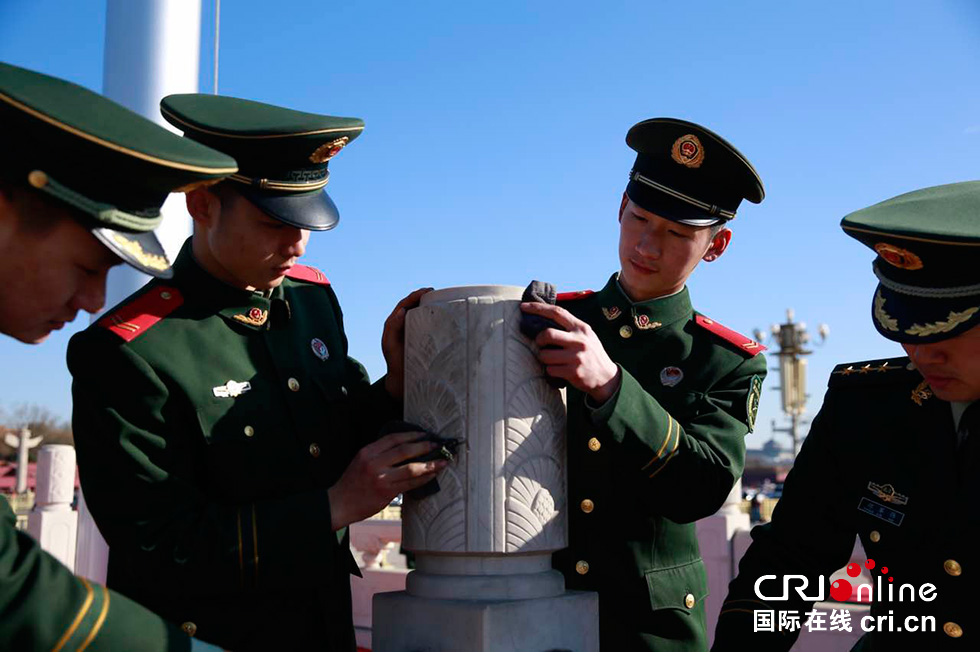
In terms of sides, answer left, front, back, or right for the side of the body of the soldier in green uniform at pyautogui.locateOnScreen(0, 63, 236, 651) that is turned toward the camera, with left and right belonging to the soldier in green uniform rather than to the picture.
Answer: right

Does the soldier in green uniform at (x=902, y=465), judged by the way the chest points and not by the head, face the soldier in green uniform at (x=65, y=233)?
yes

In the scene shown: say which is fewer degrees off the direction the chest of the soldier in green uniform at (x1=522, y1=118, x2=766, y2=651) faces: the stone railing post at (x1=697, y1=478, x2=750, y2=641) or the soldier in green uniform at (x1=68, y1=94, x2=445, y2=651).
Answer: the soldier in green uniform

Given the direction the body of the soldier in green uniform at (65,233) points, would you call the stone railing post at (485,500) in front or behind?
in front

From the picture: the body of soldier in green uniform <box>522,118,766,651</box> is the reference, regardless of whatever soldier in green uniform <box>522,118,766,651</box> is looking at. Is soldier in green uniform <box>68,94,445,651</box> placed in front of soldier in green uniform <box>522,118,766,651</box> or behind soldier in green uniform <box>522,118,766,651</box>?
in front

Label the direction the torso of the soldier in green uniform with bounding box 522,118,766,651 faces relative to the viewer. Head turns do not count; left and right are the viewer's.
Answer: facing the viewer and to the left of the viewer

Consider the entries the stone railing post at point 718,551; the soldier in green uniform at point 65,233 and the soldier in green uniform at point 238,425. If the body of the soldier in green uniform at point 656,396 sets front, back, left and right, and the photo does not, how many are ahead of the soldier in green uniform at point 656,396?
2

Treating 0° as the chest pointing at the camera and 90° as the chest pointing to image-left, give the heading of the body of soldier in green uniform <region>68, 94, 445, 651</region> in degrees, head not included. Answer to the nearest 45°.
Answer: approximately 315°

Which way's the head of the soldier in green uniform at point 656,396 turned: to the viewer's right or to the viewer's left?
to the viewer's left

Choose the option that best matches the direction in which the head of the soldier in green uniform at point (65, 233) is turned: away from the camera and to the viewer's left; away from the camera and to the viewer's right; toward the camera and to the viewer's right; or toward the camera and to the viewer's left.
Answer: toward the camera and to the viewer's right
